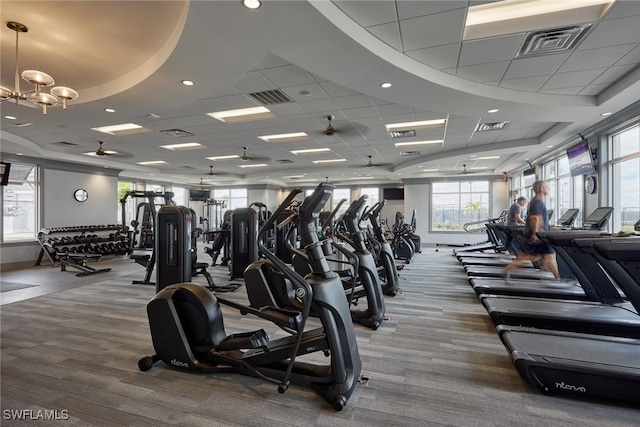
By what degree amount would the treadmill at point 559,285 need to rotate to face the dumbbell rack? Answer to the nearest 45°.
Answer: approximately 180°

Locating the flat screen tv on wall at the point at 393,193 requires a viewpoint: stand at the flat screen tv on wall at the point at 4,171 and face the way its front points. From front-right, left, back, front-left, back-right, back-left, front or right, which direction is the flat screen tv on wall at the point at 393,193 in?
front-left

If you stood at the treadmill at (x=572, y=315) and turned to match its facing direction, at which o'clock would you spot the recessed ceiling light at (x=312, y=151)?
The recessed ceiling light is roughly at 7 o'clock from the treadmill.

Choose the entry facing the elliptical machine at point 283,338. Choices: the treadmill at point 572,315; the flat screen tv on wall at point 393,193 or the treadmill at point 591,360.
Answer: the flat screen tv on wall

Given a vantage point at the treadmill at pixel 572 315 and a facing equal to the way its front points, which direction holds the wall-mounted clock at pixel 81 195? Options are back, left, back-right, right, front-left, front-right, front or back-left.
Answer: back

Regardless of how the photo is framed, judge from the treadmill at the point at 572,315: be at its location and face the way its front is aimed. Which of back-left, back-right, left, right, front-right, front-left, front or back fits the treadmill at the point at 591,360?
right

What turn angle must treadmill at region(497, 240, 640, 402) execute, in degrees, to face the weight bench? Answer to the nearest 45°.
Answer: approximately 180°

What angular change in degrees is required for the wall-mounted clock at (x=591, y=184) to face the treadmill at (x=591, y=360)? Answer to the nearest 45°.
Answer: approximately 45° to its left

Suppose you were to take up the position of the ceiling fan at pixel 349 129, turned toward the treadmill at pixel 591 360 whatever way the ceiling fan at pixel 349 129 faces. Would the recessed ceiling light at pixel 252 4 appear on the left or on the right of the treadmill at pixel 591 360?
right

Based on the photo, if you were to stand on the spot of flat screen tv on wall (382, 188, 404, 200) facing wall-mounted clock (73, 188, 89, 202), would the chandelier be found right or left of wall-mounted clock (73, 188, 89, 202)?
left

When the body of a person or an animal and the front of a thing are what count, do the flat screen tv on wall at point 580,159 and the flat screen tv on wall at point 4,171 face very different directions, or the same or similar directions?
very different directions

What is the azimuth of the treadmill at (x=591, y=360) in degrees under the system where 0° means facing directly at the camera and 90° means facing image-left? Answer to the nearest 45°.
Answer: approximately 270°

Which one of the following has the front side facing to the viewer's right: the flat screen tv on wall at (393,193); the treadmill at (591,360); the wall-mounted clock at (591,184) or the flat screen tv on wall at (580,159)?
the treadmill
